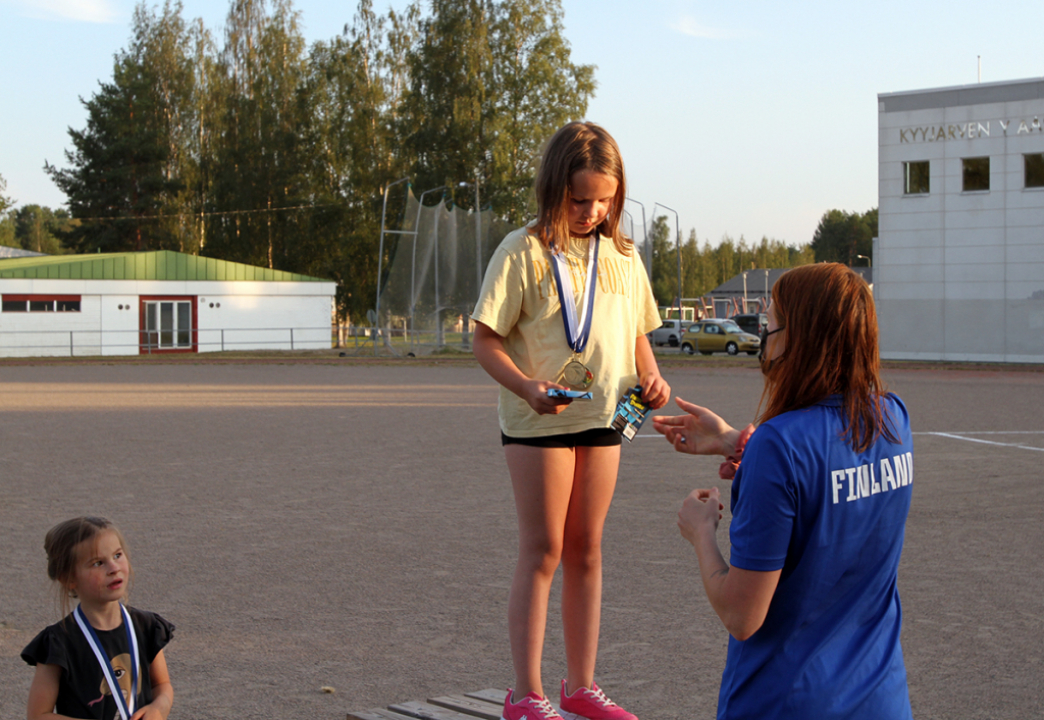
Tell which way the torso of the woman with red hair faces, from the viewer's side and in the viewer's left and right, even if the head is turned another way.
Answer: facing away from the viewer and to the left of the viewer

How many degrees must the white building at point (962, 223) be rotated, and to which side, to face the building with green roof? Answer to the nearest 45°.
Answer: approximately 90° to its right

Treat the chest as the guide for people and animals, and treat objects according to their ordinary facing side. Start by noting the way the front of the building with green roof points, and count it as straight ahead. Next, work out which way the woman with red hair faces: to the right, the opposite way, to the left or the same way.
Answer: the opposite way

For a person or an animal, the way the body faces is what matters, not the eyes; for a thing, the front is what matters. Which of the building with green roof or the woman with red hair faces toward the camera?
the building with green roof

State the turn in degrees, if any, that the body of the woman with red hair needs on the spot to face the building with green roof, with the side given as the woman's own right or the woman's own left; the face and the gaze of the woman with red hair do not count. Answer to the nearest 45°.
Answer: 0° — they already face it

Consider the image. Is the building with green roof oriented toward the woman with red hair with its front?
yes

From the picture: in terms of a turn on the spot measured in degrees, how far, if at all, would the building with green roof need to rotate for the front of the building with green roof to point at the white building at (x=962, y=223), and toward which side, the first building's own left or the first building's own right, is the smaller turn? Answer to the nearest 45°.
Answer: approximately 45° to the first building's own left

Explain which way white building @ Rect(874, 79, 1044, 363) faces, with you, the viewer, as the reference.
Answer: facing the viewer

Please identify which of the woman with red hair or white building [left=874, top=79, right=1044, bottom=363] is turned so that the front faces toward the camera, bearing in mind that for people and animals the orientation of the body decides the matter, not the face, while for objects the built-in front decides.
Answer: the white building

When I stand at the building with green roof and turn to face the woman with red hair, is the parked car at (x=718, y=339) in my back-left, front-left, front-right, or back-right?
front-left

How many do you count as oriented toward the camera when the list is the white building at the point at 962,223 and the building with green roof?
2

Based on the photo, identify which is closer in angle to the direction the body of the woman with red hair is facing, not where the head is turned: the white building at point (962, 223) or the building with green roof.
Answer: the building with green roof

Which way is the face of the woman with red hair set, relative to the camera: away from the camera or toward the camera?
away from the camera

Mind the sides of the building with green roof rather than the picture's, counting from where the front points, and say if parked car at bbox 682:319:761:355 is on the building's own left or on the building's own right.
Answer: on the building's own left

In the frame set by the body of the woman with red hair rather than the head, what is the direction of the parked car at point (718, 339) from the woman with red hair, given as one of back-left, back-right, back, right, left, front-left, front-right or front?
front-right

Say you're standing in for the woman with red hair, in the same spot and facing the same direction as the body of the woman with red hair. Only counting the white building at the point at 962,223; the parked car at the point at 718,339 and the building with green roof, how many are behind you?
0

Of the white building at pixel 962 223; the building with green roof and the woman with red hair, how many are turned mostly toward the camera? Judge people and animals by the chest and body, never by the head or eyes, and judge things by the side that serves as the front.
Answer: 2

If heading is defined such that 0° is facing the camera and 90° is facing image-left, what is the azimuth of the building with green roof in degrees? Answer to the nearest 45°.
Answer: approximately 0°

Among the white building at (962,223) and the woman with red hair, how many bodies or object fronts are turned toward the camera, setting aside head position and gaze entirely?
1

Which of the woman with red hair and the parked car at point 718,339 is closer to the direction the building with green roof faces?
the woman with red hair
